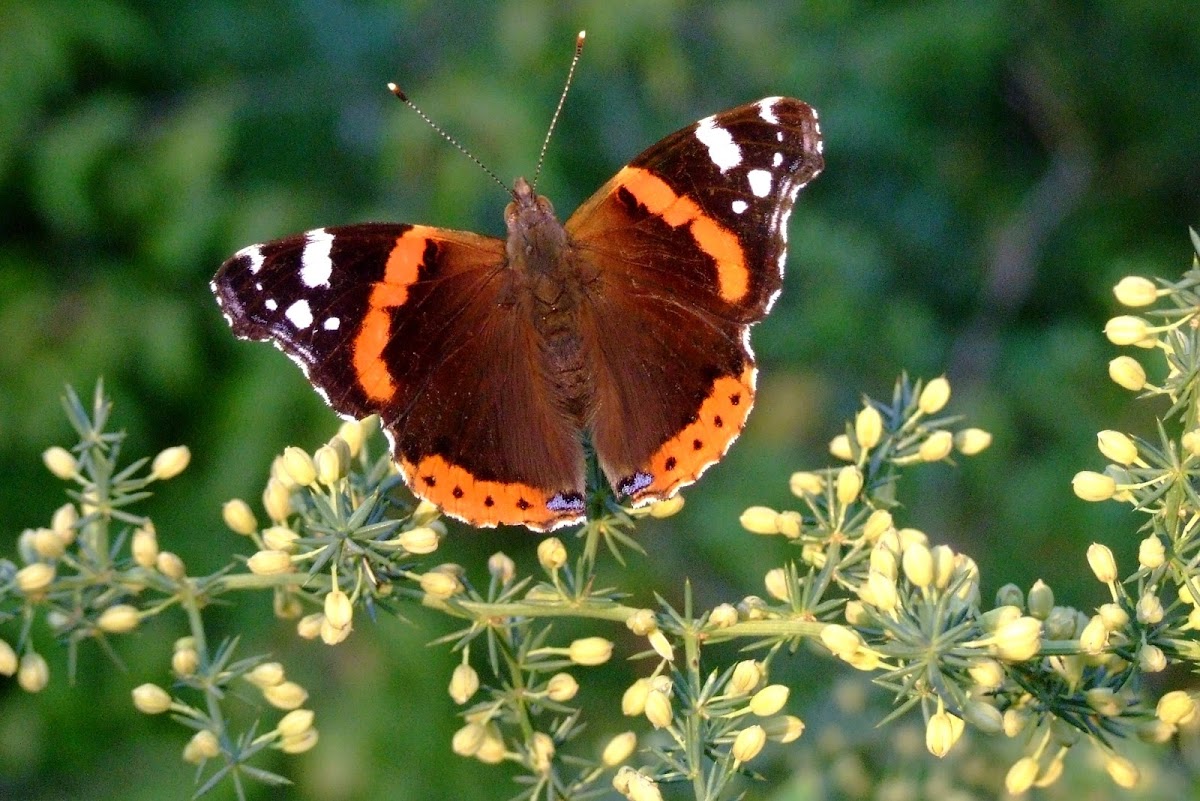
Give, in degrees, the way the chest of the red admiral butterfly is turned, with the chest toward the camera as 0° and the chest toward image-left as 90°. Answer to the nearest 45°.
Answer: approximately 180°
